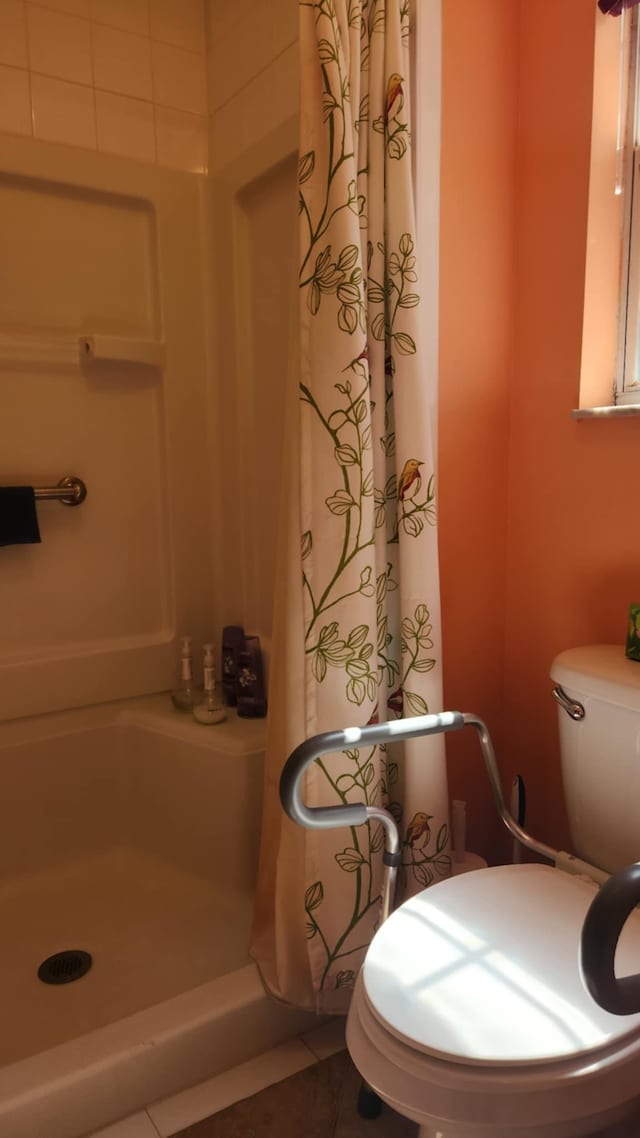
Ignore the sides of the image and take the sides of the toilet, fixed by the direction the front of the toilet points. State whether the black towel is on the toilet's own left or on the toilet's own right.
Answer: on the toilet's own right

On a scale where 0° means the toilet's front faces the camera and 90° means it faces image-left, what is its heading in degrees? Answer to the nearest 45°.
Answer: approximately 45°

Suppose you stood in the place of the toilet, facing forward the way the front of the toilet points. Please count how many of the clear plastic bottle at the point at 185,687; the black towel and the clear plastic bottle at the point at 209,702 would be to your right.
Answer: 3

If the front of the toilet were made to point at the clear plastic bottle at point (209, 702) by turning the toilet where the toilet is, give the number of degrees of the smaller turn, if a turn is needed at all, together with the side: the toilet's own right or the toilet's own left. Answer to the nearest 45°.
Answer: approximately 90° to the toilet's own right

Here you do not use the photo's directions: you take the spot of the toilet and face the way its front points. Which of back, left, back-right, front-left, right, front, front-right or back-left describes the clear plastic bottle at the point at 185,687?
right
